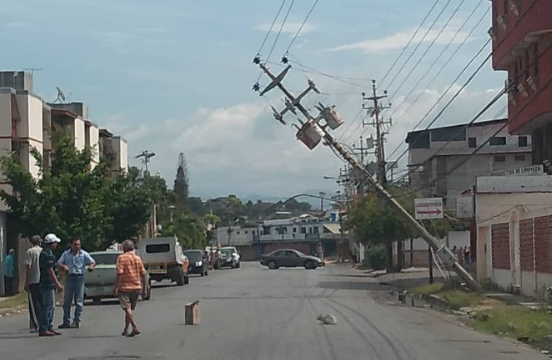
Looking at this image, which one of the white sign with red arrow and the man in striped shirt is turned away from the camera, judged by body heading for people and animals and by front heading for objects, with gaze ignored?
the man in striped shirt

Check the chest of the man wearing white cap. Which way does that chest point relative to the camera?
to the viewer's right

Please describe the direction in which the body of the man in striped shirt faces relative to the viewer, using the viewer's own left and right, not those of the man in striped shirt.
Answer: facing away from the viewer

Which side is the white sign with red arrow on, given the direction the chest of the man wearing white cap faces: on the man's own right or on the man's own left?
on the man's own left

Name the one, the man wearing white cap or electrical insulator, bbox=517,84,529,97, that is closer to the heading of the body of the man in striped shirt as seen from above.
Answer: the electrical insulator

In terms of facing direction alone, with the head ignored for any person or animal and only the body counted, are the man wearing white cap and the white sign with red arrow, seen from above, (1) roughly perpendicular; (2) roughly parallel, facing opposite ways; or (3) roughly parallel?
roughly perpendicular

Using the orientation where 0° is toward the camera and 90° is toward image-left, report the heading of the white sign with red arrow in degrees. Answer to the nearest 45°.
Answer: approximately 0°

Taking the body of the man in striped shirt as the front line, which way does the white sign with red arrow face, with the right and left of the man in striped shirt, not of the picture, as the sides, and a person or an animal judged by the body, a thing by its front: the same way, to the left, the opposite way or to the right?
the opposite way

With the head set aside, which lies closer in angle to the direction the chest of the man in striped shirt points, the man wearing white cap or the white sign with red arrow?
the white sign with red arrow
